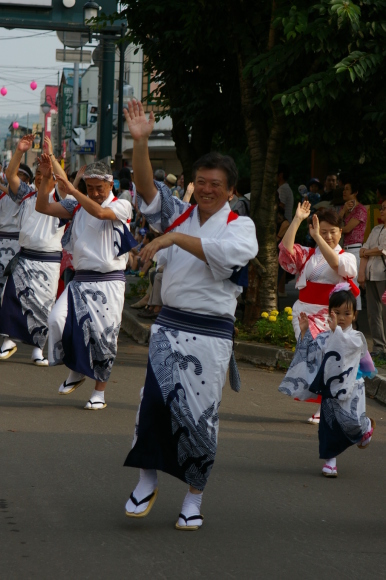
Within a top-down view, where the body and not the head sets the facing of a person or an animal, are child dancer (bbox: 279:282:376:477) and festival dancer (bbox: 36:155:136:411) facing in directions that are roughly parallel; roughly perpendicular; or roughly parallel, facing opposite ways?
roughly parallel

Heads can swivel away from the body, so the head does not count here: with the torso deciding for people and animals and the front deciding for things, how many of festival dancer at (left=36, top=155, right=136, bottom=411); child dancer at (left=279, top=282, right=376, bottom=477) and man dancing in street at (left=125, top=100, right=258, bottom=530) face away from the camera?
0

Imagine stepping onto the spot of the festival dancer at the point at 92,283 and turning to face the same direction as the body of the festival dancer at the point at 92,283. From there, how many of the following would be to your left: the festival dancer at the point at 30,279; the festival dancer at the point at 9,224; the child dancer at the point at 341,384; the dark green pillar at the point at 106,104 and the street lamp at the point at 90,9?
1

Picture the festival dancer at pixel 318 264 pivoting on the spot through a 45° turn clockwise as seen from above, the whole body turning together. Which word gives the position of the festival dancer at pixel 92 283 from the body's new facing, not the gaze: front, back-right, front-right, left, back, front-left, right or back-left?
front

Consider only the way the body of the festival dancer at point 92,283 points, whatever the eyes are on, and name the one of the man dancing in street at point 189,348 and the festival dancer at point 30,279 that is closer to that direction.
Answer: the man dancing in street

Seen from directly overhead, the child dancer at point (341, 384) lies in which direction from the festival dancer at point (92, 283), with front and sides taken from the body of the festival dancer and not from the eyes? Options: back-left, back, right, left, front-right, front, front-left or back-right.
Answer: left

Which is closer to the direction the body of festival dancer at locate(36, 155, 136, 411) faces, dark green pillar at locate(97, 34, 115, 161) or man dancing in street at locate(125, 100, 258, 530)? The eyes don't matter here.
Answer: the man dancing in street

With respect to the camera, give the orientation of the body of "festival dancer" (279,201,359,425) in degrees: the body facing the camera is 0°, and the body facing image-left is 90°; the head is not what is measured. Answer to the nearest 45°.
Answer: approximately 45°

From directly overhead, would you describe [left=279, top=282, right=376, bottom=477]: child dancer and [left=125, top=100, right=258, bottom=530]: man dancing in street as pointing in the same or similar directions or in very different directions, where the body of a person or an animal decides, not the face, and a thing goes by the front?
same or similar directions

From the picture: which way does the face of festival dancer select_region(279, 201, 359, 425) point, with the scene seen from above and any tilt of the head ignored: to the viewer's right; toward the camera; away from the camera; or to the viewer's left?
toward the camera

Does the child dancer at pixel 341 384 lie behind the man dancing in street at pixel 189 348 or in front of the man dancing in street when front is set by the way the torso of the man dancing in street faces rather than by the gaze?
behind

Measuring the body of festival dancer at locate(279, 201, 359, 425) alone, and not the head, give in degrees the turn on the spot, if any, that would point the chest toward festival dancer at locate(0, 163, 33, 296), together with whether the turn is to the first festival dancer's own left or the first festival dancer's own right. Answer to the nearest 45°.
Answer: approximately 90° to the first festival dancer's own right

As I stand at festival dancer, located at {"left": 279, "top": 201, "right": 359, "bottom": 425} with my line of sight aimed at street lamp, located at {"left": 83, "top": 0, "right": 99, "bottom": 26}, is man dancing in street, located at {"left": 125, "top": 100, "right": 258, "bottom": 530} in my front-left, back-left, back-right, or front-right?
back-left
